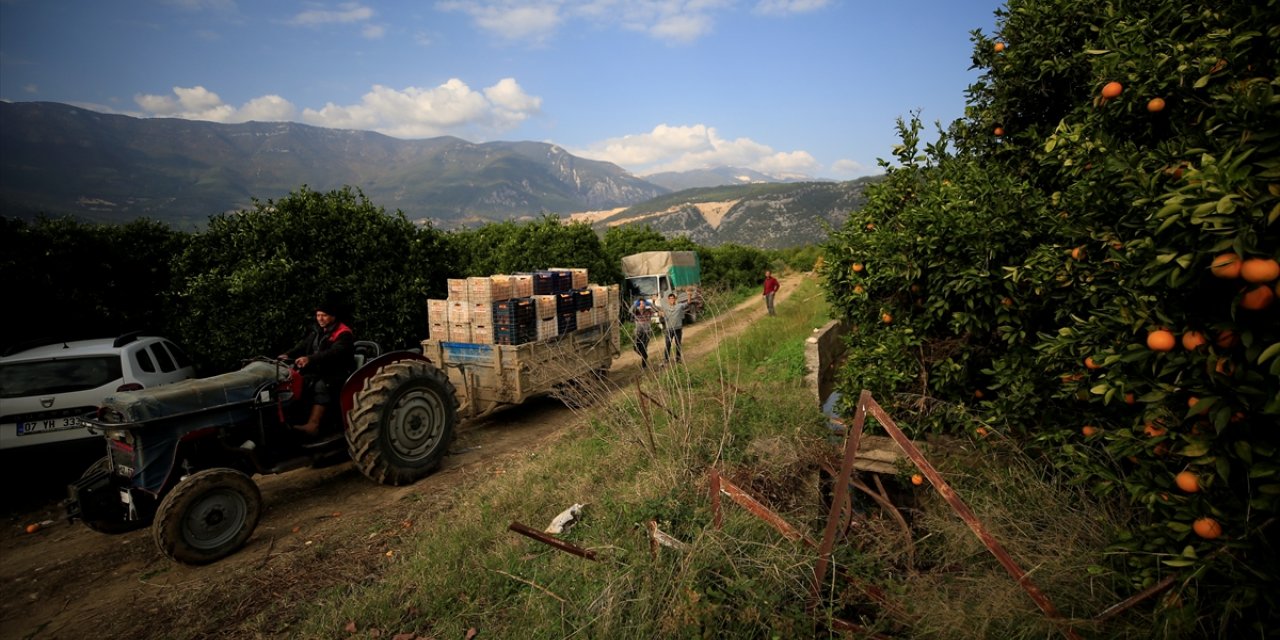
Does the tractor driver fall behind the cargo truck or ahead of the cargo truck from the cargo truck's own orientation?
ahead

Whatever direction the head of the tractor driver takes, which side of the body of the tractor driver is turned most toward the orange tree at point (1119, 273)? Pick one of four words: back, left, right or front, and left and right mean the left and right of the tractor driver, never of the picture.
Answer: left

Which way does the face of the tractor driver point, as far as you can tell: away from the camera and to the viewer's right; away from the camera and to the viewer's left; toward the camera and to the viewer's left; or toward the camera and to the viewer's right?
toward the camera and to the viewer's left

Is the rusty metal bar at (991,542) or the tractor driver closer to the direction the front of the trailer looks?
the tractor driver

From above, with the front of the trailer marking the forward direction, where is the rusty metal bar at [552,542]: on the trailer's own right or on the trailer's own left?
on the trailer's own left

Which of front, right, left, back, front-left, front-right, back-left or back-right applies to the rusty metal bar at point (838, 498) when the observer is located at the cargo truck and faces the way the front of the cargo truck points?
front-left

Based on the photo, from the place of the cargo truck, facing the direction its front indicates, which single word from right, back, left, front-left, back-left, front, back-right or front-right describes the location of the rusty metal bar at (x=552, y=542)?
front-left

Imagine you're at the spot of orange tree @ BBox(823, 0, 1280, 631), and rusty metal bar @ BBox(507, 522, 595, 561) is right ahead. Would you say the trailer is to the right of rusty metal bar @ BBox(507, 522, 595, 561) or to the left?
right
